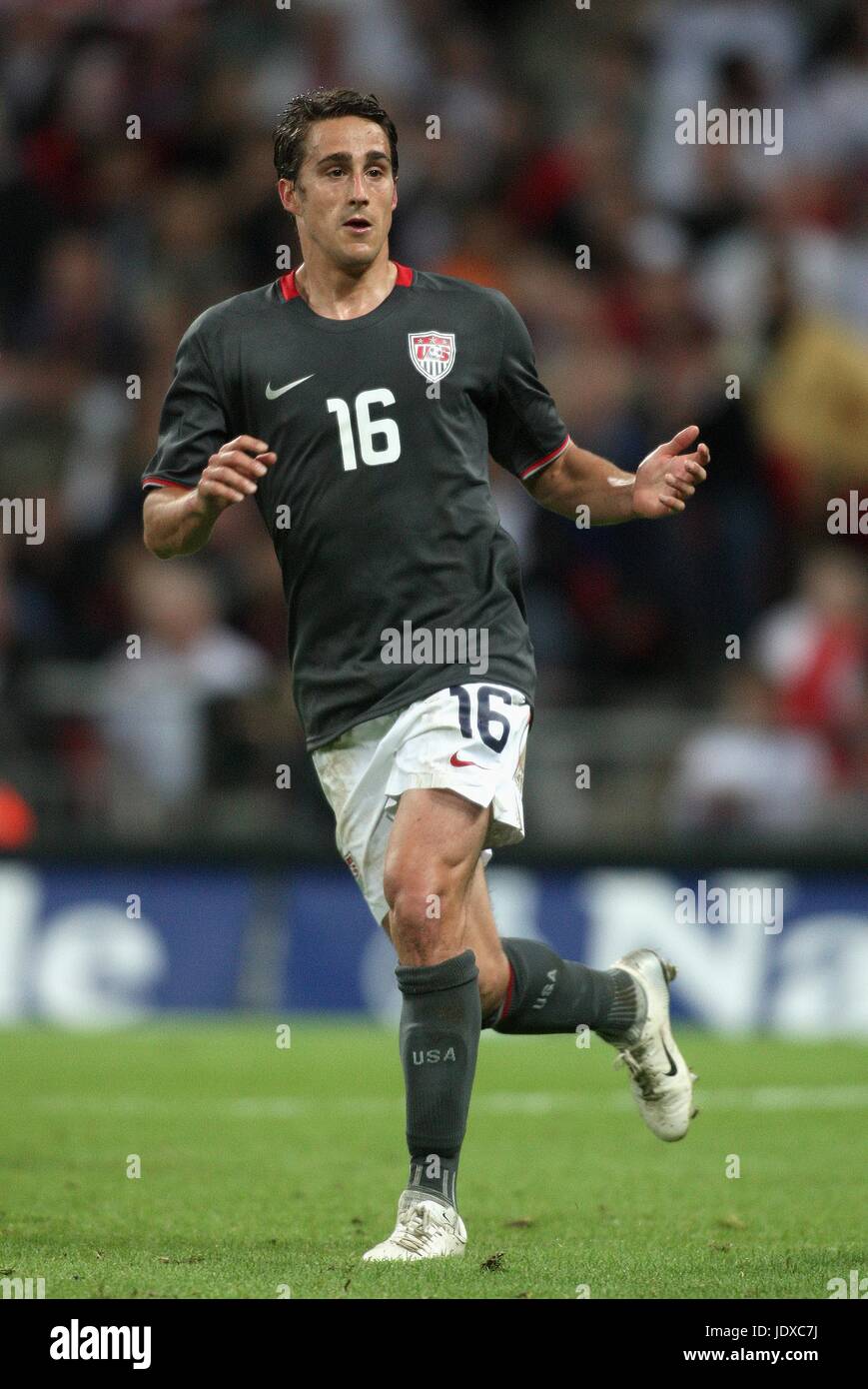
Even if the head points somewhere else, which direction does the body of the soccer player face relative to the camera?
toward the camera
